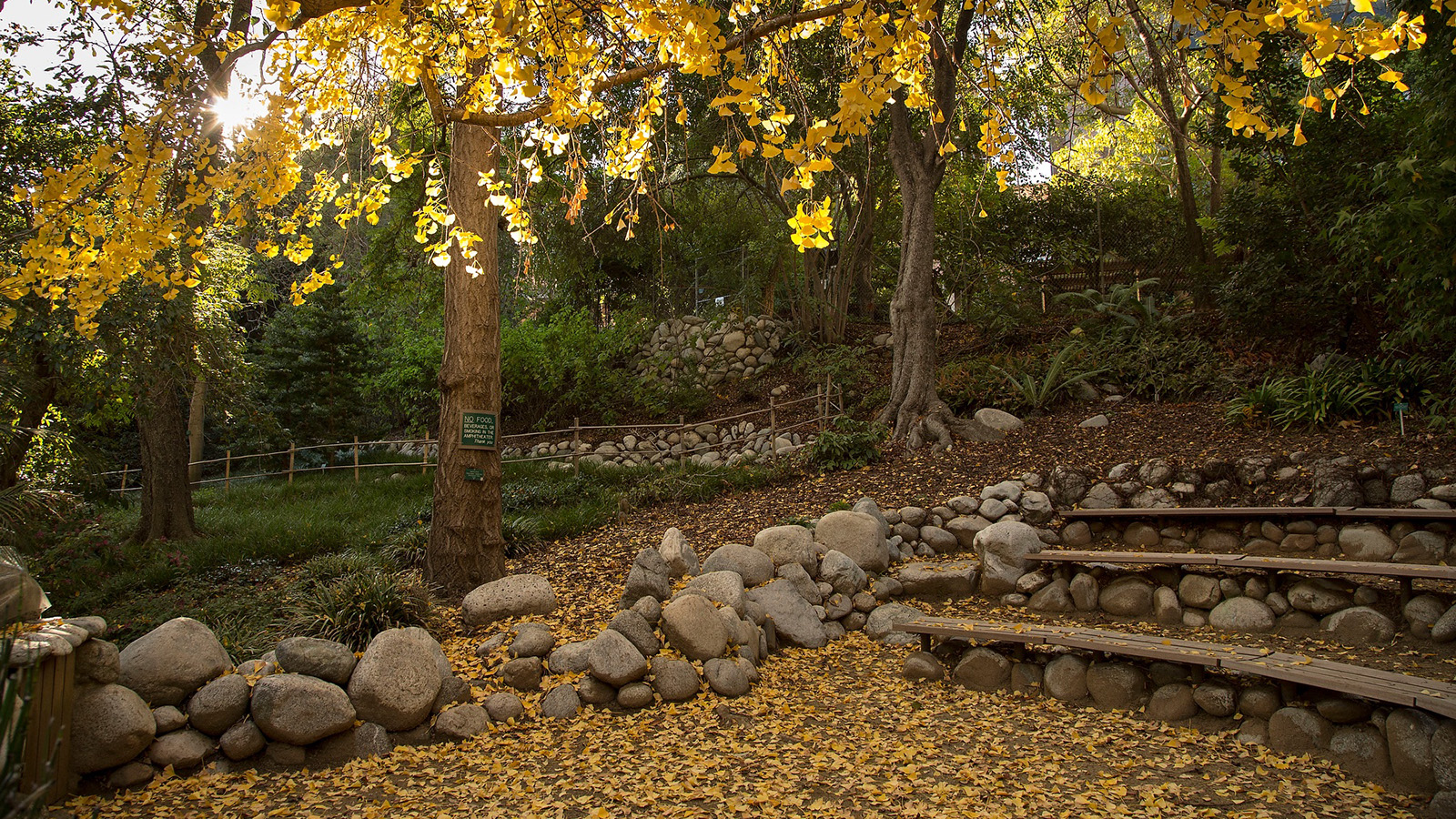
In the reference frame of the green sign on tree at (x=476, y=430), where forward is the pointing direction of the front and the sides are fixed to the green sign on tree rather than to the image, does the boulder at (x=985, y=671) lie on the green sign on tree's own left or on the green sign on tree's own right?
on the green sign on tree's own left

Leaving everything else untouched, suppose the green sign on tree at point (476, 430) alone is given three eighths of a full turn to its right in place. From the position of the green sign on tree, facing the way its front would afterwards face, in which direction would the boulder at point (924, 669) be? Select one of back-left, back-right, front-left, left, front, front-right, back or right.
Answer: back

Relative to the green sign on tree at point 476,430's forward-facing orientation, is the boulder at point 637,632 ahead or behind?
ahead

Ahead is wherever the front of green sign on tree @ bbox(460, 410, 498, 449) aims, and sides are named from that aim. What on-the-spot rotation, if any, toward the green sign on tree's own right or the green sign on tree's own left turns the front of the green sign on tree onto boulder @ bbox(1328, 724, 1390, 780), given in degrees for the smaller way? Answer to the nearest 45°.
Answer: approximately 45° to the green sign on tree's own left

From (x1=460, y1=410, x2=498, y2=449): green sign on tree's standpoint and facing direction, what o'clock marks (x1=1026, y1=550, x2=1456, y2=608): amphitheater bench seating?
The amphitheater bench seating is roughly at 10 o'clock from the green sign on tree.

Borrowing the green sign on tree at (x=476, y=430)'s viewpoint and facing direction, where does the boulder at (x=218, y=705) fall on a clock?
The boulder is roughly at 1 o'clock from the green sign on tree.

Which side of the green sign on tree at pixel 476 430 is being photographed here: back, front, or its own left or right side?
front

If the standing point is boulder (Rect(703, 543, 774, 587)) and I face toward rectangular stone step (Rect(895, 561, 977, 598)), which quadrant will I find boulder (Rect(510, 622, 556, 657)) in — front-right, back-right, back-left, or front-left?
back-right

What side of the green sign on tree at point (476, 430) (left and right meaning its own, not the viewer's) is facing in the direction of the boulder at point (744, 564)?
left

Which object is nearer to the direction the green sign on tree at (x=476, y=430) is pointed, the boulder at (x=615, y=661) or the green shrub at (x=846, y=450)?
the boulder

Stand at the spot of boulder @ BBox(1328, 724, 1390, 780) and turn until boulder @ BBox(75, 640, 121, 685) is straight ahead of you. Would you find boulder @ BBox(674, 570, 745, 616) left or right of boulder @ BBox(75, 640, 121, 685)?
right

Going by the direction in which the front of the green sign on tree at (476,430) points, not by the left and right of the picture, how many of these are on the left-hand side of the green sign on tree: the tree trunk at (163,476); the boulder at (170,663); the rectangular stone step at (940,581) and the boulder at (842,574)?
2

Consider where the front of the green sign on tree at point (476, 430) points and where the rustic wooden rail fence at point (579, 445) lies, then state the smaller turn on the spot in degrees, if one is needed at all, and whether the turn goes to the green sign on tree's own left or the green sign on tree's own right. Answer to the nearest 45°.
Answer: approximately 180°

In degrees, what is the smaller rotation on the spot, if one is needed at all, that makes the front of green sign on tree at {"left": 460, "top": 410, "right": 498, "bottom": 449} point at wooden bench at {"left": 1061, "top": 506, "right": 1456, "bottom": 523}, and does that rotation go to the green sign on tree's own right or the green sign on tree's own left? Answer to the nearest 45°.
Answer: approximately 90° to the green sign on tree's own left

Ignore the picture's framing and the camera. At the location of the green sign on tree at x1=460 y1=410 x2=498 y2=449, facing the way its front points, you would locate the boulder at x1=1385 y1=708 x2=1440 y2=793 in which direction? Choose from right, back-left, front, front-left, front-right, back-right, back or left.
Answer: front-left

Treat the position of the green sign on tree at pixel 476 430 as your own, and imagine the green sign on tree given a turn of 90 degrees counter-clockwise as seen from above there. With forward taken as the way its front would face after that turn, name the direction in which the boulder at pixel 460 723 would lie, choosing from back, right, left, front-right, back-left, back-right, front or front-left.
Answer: right

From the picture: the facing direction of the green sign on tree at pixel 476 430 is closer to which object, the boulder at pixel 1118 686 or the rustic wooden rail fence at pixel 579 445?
the boulder

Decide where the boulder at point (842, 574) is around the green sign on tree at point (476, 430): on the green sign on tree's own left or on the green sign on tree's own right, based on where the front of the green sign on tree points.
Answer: on the green sign on tree's own left
